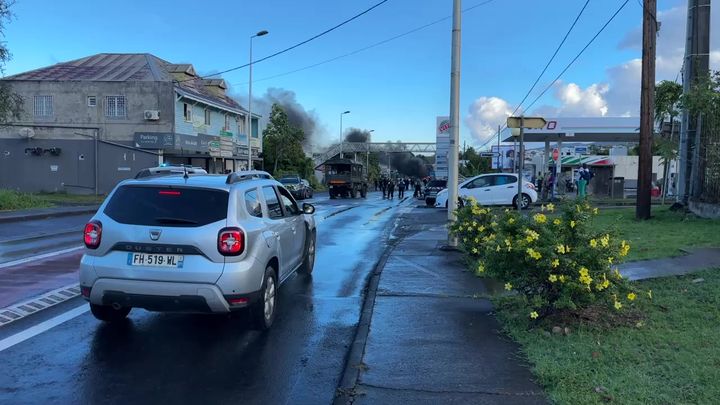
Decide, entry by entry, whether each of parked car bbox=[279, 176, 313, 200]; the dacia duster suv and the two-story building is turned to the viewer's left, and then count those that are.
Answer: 0

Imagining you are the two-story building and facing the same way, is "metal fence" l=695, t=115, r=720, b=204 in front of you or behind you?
in front

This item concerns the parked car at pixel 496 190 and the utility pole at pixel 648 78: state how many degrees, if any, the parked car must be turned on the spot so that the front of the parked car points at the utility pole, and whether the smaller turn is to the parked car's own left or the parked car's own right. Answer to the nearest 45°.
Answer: approximately 135° to the parked car's own left

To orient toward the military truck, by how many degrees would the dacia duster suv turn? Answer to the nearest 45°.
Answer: approximately 45° to its left

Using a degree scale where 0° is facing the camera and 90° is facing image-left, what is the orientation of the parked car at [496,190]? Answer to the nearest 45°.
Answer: approximately 90°

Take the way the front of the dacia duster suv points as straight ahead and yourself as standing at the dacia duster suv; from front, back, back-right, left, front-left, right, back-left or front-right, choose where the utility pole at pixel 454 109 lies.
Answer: front

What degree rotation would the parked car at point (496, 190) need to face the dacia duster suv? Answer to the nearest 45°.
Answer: approximately 90° to its left

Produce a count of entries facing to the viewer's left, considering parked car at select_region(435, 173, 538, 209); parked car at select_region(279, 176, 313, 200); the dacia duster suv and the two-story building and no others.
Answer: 1

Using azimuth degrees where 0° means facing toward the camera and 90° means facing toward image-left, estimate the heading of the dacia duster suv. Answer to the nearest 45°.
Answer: approximately 225°

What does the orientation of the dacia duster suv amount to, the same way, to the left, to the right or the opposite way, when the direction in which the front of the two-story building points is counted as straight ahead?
to the left

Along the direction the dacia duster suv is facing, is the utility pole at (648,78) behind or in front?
in front

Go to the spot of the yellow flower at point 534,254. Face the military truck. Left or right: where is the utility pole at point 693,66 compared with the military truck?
right

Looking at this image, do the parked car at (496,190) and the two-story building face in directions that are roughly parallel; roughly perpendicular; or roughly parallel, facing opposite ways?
roughly parallel, facing opposite ways
